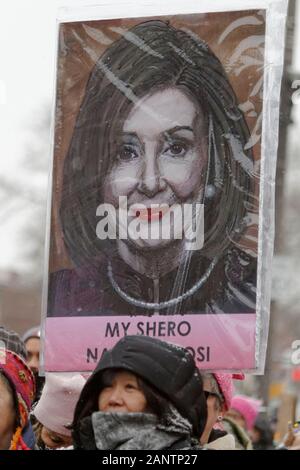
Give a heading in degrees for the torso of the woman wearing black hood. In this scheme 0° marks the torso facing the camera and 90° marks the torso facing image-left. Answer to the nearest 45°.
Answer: approximately 45°

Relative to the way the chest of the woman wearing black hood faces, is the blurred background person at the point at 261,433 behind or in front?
behind

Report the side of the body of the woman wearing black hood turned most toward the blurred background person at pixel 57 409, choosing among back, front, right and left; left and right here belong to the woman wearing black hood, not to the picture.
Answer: right
